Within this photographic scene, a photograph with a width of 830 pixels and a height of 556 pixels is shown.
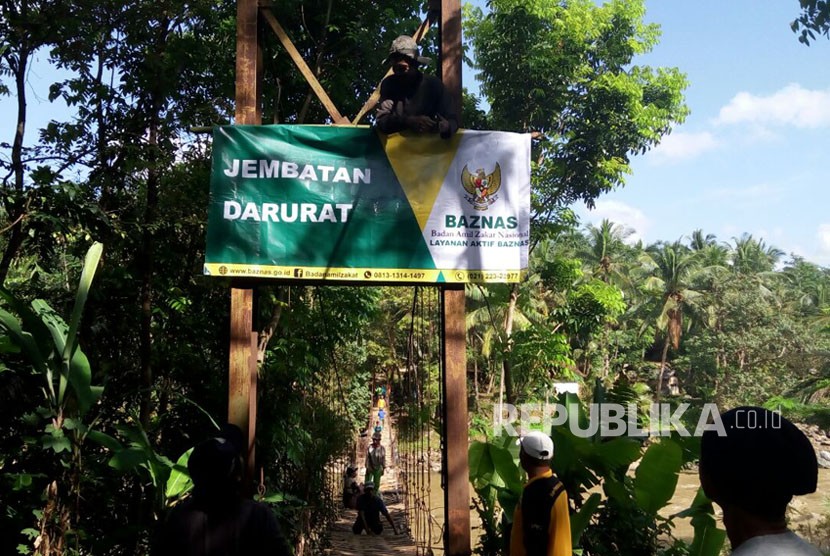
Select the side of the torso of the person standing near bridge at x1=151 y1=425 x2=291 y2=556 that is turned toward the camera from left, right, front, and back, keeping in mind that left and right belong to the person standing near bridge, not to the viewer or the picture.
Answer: back

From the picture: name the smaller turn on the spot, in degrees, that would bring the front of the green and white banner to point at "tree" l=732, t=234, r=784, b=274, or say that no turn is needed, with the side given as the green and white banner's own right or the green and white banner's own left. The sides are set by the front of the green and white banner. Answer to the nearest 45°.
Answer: approximately 135° to the green and white banner's own left

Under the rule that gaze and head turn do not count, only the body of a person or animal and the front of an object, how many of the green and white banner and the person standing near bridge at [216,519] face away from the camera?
1

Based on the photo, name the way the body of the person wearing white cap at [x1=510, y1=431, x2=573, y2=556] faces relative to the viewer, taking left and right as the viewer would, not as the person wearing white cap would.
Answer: facing away from the viewer and to the left of the viewer

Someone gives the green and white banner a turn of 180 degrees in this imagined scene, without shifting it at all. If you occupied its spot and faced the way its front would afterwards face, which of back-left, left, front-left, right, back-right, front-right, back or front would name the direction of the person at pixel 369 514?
front

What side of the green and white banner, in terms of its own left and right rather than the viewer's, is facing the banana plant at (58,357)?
right

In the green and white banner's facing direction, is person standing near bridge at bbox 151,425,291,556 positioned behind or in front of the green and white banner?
in front

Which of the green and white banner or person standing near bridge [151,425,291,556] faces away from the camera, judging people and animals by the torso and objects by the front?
the person standing near bridge

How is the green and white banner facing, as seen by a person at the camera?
facing the viewer

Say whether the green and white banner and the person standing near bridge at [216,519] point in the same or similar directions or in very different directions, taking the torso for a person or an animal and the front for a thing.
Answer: very different directions

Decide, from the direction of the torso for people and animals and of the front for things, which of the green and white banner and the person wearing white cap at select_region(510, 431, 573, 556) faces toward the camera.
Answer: the green and white banner

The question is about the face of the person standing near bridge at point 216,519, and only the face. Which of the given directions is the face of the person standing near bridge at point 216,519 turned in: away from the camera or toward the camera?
away from the camera

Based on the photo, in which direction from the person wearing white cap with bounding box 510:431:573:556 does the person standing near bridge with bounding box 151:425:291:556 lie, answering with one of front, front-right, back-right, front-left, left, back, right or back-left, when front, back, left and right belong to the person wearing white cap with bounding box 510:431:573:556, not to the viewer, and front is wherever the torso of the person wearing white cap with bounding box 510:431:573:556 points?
left

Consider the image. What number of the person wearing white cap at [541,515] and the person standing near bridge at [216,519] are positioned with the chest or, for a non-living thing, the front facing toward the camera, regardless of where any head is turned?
0
